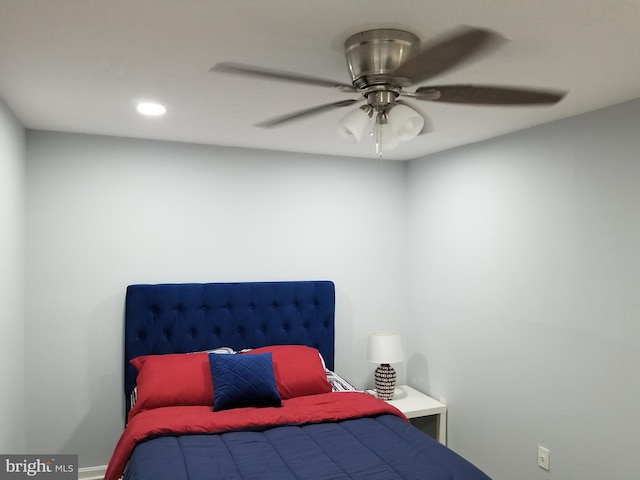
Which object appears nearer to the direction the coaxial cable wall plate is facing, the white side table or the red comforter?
the red comforter

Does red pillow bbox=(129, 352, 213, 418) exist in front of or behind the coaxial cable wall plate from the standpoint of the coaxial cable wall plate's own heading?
in front

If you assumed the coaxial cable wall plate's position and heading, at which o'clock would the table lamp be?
The table lamp is roughly at 2 o'clock from the coaxial cable wall plate.

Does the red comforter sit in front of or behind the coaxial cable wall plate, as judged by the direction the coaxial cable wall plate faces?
in front

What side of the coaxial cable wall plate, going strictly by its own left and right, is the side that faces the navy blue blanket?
front

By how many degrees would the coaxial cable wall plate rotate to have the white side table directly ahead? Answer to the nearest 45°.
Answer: approximately 90° to its right

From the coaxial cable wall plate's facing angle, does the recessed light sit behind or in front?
in front

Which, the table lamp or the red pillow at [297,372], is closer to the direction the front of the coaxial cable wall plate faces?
the red pillow
